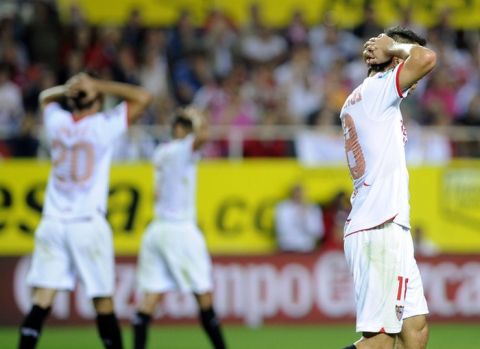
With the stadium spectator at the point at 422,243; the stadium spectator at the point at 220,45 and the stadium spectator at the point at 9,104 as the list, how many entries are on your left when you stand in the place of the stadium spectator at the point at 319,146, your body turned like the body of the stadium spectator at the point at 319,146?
1

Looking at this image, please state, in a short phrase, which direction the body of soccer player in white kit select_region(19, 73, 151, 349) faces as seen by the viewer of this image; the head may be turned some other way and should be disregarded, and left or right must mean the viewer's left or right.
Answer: facing away from the viewer

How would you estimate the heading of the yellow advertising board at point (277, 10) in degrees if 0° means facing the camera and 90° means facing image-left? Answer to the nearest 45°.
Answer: approximately 0°

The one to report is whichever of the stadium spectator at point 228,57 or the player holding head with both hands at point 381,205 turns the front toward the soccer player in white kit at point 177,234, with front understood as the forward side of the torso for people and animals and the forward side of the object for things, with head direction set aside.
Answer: the stadium spectator

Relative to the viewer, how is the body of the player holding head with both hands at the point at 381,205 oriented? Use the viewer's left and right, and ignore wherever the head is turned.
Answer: facing to the right of the viewer

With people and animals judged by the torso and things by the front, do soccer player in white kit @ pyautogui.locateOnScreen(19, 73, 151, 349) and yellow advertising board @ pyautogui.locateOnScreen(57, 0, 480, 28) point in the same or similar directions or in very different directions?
very different directions

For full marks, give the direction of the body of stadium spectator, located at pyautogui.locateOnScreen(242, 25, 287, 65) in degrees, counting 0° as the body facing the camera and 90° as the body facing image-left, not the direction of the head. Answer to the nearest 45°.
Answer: approximately 0°
